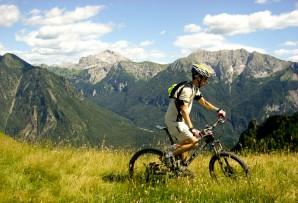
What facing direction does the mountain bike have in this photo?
to the viewer's right
